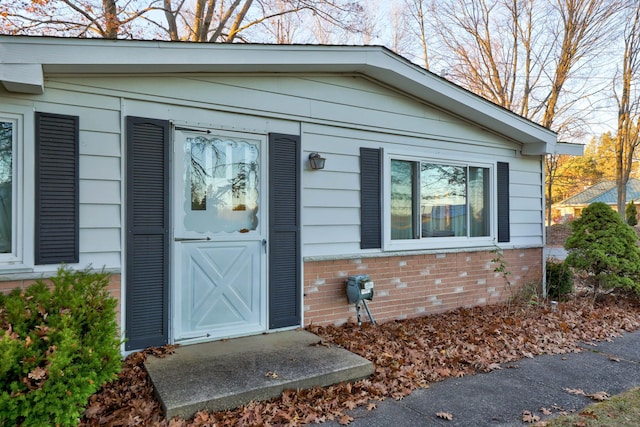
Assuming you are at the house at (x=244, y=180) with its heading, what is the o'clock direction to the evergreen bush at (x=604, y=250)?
The evergreen bush is roughly at 10 o'clock from the house.

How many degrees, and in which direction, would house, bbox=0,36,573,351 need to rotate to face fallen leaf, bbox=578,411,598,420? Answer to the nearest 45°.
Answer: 0° — it already faces it

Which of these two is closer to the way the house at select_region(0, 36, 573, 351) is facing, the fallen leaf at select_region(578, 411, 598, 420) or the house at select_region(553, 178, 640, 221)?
the fallen leaf

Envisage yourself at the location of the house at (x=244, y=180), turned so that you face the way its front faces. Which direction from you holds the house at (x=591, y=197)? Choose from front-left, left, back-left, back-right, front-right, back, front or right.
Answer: left

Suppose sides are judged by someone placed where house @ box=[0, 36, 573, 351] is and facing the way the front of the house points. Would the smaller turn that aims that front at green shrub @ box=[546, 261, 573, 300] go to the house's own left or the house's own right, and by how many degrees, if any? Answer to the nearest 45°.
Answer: approximately 90° to the house's own left

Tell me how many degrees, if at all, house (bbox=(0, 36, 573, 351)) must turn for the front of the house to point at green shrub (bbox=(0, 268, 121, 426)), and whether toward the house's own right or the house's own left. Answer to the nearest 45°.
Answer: approximately 90° to the house's own right

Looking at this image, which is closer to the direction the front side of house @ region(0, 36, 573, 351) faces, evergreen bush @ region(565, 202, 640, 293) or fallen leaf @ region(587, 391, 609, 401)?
the fallen leaf
